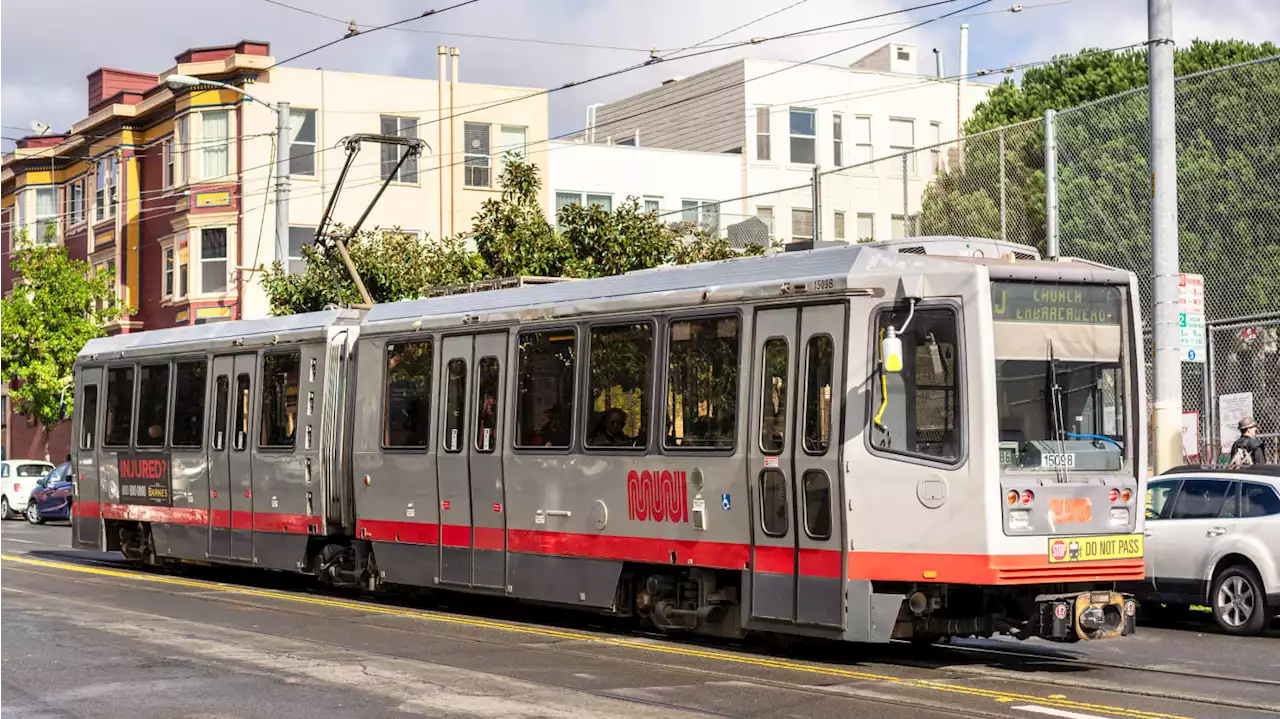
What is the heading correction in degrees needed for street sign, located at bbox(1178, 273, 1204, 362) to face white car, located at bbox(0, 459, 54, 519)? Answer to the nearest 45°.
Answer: approximately 135° to its right

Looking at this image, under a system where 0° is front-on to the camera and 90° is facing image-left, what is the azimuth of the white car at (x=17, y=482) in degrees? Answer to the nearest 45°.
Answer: approximately 135°

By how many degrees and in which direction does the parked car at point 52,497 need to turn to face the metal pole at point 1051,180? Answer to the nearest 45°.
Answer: approximately 180°

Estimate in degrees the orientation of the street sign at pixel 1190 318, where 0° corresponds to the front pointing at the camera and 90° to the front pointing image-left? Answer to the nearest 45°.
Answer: approximately 0°

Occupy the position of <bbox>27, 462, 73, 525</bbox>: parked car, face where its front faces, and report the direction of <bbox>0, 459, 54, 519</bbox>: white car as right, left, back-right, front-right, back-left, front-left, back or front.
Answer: front-right

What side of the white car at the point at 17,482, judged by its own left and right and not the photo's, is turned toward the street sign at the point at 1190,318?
back

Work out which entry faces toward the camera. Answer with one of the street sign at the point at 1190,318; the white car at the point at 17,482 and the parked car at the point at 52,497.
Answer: the street sign

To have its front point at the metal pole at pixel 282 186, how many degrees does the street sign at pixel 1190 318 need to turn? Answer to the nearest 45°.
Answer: approximately 135° to its right

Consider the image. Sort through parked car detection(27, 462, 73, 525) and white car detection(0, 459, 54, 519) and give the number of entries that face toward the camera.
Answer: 0

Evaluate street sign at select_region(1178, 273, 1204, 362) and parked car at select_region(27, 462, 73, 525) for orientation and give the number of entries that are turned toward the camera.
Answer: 1

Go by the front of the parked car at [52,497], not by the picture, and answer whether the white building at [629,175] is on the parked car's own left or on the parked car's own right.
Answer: on the parked car's own right

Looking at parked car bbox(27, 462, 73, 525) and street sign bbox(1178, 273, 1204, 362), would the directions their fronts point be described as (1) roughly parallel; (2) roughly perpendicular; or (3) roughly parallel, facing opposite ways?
roughly perpendicular

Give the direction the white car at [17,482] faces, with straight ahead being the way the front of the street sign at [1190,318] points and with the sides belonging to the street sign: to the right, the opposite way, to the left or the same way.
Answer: to the right

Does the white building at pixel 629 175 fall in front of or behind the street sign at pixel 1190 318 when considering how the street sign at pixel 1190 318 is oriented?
behind
